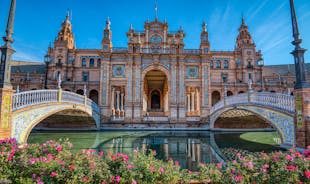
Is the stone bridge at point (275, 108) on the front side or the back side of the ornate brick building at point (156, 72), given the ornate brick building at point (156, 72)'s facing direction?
on the front side

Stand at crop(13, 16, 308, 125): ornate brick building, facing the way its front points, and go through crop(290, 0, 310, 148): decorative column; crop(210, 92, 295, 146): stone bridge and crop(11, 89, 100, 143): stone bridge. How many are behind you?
0

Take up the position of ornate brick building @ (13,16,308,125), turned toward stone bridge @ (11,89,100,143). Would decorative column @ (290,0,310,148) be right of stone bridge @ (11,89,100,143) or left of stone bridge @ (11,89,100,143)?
left

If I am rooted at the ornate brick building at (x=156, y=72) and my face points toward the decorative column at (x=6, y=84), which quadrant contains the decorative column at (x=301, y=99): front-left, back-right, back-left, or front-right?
front-left

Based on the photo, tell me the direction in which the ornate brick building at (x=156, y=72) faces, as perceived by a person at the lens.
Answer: facing the viewer

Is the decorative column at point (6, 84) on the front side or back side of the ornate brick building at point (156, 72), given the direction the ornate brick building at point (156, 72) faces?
on the front side

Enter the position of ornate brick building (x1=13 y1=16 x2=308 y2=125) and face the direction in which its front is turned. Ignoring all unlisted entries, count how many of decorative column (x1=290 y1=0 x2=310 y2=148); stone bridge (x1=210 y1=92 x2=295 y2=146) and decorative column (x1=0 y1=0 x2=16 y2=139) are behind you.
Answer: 0

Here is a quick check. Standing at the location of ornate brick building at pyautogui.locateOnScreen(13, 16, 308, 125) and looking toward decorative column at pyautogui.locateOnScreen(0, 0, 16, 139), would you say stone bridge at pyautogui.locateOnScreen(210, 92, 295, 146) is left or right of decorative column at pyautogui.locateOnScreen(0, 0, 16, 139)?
left
